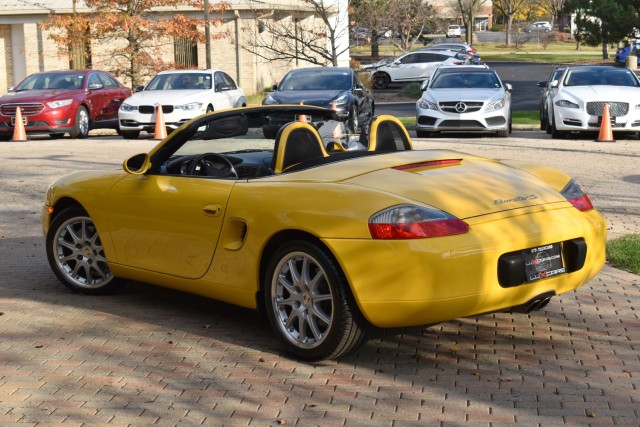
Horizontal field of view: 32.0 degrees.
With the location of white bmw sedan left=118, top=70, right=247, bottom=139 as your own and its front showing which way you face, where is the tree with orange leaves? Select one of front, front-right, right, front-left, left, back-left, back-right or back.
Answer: back-right

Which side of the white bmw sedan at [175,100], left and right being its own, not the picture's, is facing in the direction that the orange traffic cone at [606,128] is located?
left

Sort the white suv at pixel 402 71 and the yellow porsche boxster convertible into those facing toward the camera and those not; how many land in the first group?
0

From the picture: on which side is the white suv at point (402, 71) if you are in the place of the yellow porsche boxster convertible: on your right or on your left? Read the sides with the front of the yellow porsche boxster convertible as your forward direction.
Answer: on your right

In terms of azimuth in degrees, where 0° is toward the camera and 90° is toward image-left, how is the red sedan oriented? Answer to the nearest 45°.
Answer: approximately 45°

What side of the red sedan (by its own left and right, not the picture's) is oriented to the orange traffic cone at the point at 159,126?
left

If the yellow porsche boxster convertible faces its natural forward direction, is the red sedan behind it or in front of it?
in front

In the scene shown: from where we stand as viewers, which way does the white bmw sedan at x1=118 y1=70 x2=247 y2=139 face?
facing the viewer and to the left of the viewer

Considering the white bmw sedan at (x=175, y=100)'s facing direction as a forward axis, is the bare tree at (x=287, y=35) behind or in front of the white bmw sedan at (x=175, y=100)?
behind

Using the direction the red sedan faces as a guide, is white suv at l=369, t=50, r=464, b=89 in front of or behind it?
behind

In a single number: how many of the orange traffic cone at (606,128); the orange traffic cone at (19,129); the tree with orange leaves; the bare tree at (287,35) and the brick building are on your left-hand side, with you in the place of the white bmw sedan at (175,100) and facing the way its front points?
1

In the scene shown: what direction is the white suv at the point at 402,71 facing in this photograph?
to the viewer's left

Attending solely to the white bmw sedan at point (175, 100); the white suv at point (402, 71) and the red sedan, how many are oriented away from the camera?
0

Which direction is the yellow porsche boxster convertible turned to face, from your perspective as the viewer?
facing away from the viewer and to the left of the viewer
